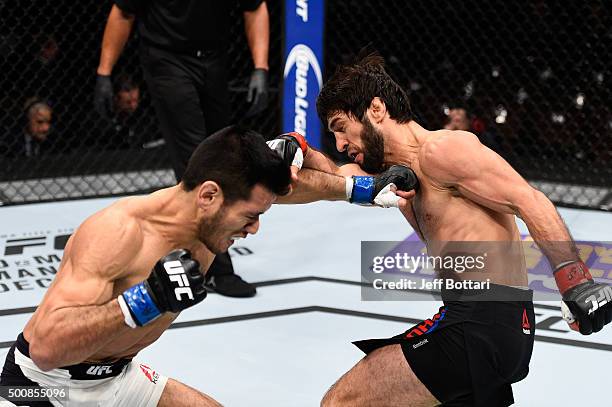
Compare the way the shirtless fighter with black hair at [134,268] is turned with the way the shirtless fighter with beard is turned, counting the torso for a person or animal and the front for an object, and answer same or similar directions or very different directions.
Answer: very different directions

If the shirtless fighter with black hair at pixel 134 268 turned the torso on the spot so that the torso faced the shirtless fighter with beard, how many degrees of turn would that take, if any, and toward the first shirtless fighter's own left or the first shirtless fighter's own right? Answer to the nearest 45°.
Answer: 0° — they already face them

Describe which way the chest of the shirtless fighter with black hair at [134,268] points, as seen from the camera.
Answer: to the viewer's right

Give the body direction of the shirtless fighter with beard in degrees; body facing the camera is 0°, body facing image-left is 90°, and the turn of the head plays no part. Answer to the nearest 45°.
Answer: approximately 90°

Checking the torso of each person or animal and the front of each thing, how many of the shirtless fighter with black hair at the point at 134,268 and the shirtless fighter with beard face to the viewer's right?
1
